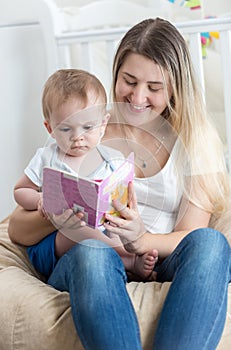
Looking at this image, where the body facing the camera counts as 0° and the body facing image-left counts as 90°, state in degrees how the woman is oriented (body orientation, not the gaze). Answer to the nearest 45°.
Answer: approximately 0°

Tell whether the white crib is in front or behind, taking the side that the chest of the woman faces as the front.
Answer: behind

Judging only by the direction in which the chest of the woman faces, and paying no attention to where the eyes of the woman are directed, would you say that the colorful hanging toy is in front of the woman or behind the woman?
behind
